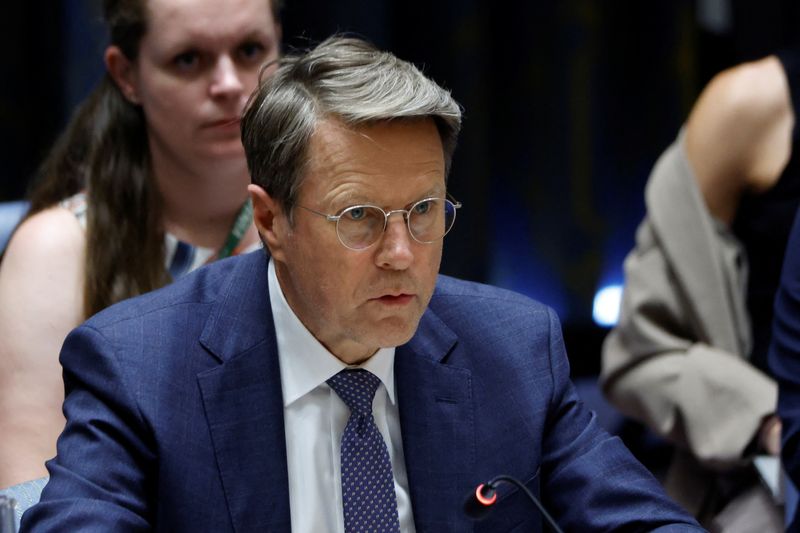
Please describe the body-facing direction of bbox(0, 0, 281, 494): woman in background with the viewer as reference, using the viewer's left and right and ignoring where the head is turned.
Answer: facing the viewer and to the right of the viewer

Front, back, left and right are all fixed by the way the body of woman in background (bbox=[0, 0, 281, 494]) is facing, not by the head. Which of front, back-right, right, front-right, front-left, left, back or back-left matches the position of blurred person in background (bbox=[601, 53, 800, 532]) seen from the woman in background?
front-left

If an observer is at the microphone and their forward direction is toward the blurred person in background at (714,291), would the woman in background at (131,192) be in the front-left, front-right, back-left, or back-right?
front-left

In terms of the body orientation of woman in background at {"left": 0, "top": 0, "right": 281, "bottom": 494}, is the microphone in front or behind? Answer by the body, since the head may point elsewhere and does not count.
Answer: in front

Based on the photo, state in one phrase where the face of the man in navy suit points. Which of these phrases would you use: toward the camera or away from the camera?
toward the camera

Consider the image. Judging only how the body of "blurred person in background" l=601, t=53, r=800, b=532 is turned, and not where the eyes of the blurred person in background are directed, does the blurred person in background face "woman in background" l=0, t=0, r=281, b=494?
no
